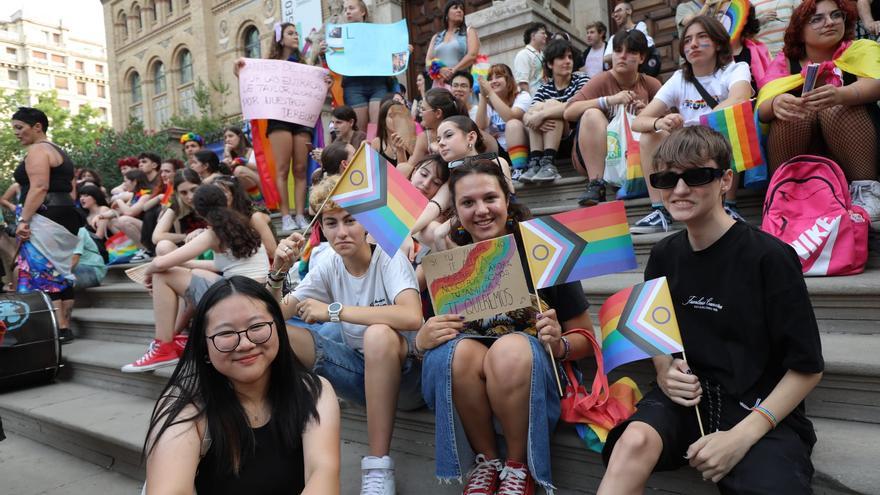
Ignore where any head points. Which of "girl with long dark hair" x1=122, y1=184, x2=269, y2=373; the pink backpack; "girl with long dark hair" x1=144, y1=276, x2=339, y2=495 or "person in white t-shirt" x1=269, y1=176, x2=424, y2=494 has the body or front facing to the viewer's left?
"girl with long dark hair" x1=122, y1=184, x2=269, y2=373

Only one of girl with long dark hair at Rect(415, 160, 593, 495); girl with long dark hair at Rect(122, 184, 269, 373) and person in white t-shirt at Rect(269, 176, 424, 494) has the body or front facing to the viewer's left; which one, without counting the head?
girl with long dark hair at Rect(122, 184, 269, 373)

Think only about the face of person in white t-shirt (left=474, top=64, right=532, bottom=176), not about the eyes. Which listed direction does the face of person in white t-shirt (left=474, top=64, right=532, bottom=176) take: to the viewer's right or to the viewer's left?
to the viewer's left

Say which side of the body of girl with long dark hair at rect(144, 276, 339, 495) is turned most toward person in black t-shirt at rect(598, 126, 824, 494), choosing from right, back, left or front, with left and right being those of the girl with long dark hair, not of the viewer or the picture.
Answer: left

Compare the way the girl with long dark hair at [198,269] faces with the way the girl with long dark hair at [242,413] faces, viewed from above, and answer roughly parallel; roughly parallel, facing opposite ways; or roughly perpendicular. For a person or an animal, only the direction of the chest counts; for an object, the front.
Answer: roughly perpendicular

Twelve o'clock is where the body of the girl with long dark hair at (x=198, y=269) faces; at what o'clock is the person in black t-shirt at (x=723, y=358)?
The person in black t-shirt is roughly at 8 o'clock from the girl with long dark hair.

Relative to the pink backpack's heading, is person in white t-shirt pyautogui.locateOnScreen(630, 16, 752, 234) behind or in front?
behind

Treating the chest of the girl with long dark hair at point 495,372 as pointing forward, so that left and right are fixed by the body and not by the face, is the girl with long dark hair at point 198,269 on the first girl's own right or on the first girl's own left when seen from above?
on the first girl's own right

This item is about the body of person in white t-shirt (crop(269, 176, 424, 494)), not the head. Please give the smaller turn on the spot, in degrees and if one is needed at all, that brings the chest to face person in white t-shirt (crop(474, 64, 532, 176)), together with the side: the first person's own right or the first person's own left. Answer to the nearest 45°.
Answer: approximately 135° to the first person's own left
